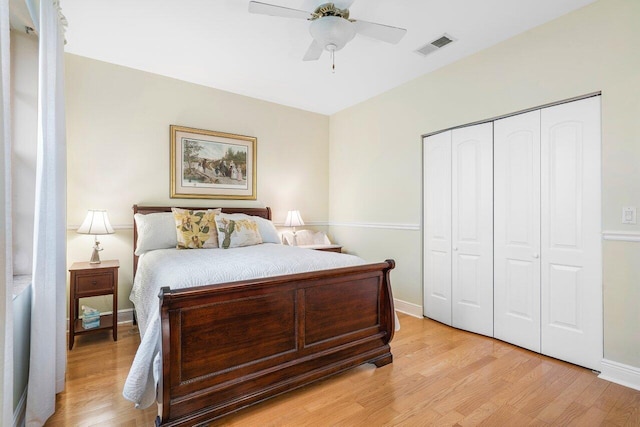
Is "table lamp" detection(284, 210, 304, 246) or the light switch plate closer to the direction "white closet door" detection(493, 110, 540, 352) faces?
the table lamp

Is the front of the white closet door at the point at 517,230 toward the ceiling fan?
yes

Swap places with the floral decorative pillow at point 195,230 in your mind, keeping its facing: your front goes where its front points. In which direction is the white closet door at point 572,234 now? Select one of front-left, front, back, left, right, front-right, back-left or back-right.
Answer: front-left

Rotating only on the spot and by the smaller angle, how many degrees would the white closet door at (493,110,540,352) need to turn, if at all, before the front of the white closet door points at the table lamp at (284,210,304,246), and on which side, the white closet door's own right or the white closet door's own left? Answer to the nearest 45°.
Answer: approximately 45° to the white closet door's own right

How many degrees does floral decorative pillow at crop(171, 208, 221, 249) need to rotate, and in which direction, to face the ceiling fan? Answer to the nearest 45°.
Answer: approximately 45° to its left

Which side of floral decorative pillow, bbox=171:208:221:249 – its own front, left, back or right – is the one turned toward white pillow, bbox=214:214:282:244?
left

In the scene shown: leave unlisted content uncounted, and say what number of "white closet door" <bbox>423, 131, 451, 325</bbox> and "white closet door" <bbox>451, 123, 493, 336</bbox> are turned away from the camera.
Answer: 0

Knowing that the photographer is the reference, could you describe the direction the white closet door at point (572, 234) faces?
facing the viewer and to the left of the viewer

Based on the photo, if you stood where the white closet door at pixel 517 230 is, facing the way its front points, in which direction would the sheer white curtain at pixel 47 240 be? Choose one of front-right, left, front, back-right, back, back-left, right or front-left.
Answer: front

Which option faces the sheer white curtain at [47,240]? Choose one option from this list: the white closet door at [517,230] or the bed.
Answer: the white closet door

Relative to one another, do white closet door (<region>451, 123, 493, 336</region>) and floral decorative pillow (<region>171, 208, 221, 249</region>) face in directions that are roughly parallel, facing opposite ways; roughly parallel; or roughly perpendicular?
roughly perpendicular

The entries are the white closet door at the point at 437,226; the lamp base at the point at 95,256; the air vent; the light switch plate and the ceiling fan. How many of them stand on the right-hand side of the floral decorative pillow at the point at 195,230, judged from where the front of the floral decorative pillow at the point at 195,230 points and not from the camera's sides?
1

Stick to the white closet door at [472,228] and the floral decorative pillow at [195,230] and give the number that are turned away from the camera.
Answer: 0

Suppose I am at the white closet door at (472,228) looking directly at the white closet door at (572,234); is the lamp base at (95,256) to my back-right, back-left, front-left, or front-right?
back-right

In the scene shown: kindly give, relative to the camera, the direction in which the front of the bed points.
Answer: facing the viewer and to the right of the viewer

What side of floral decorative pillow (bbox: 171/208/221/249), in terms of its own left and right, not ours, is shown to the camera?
front

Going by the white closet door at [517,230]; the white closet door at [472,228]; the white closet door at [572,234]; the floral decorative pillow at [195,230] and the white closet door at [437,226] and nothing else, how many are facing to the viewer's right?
0

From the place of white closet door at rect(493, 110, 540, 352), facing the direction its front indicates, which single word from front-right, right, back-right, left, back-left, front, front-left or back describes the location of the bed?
front
